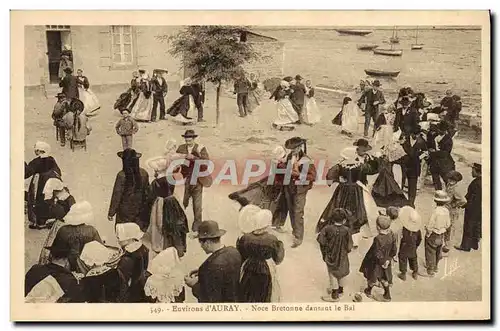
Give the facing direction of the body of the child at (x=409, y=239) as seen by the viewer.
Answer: away from the camera

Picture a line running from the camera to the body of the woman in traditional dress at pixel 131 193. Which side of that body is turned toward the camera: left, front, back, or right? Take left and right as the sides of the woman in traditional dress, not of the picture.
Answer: back

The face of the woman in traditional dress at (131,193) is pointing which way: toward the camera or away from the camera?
away from the camera

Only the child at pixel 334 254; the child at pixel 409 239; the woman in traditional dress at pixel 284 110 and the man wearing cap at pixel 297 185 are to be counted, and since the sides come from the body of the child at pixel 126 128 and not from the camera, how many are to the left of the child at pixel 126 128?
4

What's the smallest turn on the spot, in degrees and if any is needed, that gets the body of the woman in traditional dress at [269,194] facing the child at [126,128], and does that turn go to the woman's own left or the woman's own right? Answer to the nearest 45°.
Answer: approximately 180°

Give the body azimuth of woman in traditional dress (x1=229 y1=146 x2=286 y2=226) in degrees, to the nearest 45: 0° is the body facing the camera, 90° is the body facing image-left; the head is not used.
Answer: approximately 270°

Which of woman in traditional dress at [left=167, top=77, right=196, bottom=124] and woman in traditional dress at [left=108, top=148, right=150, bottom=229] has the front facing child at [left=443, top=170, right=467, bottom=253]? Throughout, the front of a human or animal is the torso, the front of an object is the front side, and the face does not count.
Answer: woman in traditional dress at [left=167, top=77, right=196, bottom=124]
